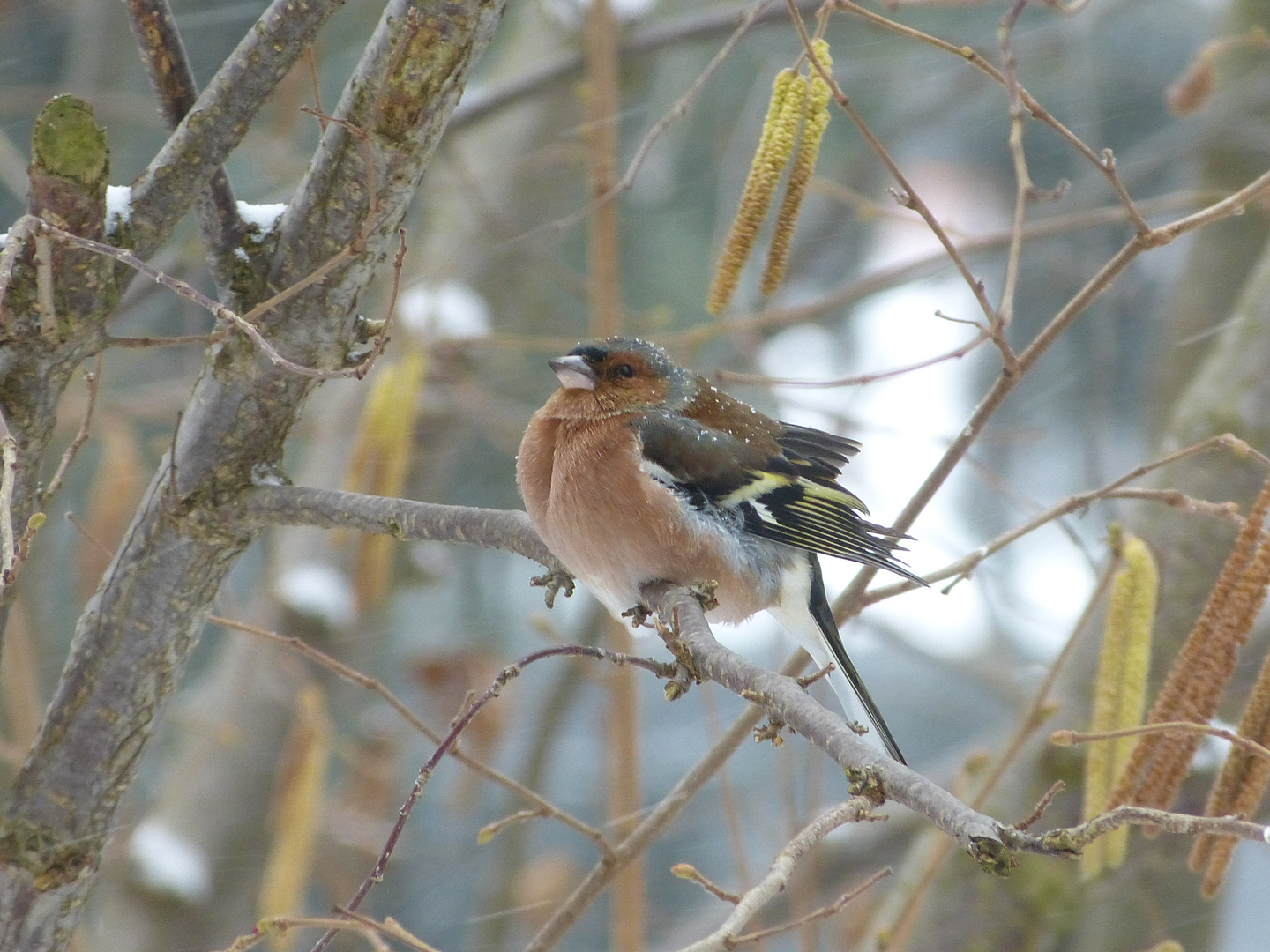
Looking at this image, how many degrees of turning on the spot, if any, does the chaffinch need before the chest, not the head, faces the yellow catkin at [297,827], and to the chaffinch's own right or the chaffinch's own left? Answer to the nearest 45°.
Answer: approximately 45° to the chaffinch's own right

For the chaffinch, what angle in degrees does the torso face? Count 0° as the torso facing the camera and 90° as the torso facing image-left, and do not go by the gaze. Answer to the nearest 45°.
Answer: approximately 90°

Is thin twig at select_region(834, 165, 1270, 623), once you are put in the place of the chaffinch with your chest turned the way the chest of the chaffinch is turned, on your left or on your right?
on your left

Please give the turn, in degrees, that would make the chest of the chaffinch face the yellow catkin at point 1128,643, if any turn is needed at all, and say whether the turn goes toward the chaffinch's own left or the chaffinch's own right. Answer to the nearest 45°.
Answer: approximately 135° to the chaffinch's own left

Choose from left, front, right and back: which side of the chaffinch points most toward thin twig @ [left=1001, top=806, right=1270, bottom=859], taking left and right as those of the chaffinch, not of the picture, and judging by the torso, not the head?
left
